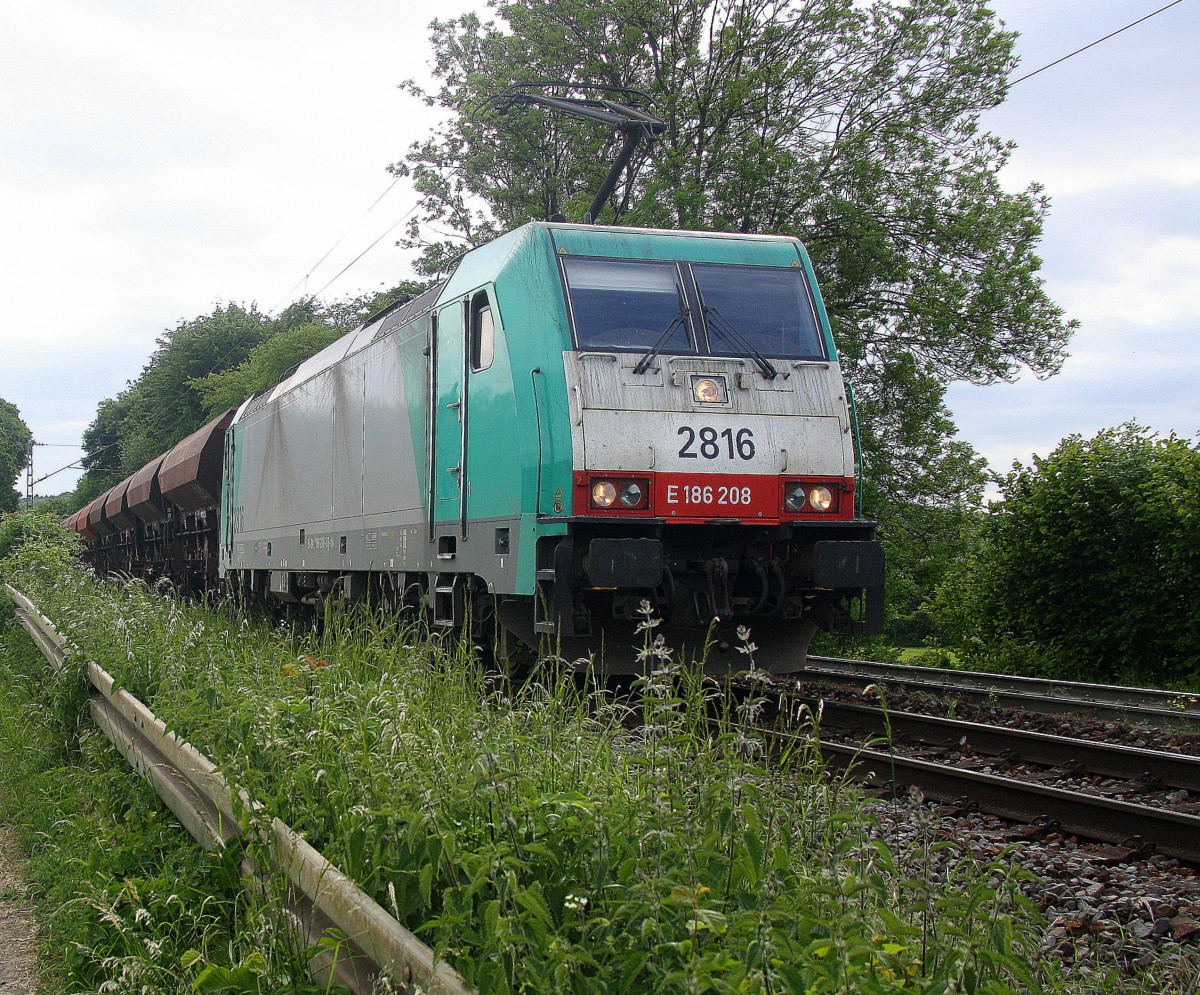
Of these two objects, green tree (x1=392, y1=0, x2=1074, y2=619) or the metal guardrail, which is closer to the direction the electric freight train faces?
the metal guardrail

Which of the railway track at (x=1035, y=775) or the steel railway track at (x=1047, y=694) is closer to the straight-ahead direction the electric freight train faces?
the railway track at (x=1035, y=775)

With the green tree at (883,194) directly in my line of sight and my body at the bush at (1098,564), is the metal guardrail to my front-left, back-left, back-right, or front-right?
back-left

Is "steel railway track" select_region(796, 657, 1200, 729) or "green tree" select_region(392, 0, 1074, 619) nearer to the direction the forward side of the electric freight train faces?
the steel railway track

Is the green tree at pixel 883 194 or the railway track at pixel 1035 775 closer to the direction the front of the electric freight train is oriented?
the railway track

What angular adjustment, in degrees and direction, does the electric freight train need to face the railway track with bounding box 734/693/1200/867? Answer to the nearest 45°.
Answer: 0° — it already faces it

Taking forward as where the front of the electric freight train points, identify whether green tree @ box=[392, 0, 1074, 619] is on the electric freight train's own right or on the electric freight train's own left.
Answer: on the electric freight train's own left

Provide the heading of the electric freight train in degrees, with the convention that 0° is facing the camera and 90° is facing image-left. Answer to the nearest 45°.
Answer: approximately 315°
